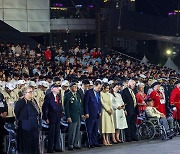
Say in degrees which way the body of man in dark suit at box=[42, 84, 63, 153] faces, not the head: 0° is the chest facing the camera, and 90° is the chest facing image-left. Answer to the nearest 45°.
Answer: approximately 315°

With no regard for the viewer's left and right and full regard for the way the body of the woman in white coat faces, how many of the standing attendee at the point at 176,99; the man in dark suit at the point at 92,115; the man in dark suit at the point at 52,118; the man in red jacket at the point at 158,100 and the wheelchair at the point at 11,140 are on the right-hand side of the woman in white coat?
3

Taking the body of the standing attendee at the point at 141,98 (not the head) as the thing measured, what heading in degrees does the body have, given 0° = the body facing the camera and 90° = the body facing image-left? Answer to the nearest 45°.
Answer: approximately 315°

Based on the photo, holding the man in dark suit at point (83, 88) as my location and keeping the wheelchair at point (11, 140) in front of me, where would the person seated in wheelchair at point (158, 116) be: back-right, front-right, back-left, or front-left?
back-left

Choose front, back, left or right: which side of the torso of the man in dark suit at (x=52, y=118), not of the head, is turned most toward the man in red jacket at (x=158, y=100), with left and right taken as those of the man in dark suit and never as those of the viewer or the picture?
left

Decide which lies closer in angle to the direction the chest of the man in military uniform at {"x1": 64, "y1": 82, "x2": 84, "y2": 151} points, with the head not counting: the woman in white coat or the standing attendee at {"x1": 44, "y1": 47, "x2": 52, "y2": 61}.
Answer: the woman in white coat
